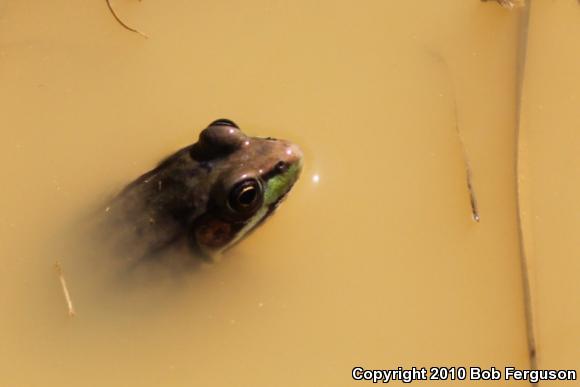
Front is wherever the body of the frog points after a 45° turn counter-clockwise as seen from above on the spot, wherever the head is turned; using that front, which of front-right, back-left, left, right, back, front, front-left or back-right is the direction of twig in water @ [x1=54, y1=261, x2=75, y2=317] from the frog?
left

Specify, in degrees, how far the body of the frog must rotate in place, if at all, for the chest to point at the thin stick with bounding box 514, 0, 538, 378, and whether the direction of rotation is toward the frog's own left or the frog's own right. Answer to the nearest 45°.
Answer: approximately 45° to the frog's own right

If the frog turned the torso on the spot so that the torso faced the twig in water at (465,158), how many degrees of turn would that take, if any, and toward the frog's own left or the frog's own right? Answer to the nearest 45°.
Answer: approximately 45° to the frog's own right

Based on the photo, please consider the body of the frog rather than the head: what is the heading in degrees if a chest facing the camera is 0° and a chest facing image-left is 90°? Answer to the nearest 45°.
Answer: approximately 225°
